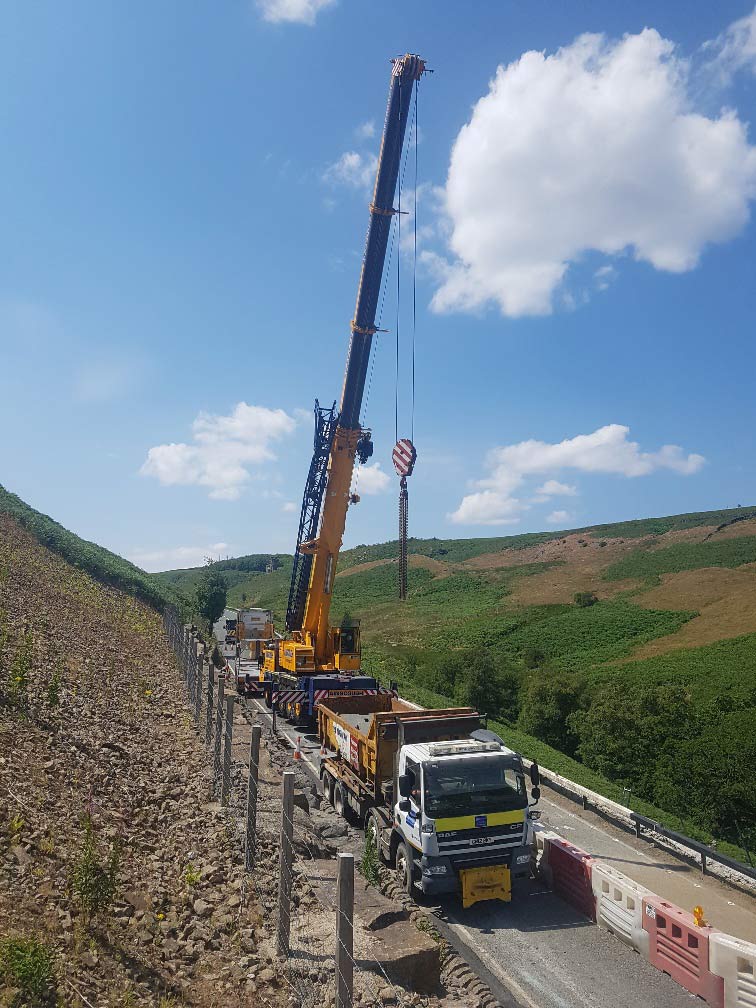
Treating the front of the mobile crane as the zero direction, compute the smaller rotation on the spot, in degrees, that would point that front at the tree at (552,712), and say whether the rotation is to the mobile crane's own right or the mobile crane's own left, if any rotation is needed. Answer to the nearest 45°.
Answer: approximately 90° to the mobile crane's own left

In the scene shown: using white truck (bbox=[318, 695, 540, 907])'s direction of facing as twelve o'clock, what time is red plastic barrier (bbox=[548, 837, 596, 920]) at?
The red plastic barrier is roughly at 10 o'clock from the white truck.

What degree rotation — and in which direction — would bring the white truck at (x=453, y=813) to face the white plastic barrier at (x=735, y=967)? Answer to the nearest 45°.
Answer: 0° — it already faces it

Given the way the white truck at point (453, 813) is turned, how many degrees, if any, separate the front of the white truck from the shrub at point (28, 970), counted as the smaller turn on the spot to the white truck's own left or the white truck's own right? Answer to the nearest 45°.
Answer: approximately 90° to the white truck's own right

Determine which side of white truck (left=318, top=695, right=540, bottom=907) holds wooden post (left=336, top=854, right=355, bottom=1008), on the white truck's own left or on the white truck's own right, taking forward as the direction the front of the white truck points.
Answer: on the white truck's own right

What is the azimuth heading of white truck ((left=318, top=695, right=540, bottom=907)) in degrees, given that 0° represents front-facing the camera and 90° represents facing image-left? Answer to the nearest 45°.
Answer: approximately 315°

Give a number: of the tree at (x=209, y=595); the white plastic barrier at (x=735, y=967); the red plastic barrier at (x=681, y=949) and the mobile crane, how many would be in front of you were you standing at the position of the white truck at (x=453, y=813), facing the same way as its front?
2

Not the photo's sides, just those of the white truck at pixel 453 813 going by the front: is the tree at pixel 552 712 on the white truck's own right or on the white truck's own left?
on the white truck's own left

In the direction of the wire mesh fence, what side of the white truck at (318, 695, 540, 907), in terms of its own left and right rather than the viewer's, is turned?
right
